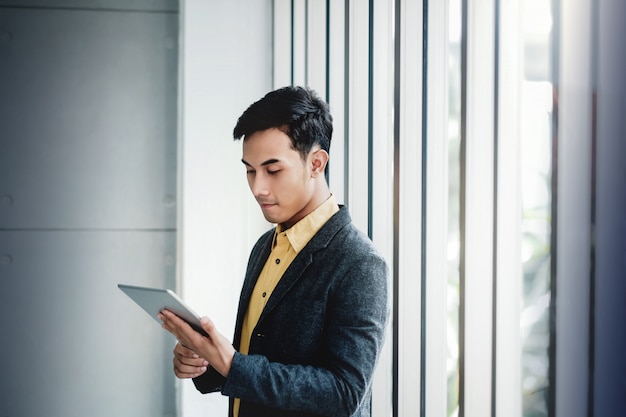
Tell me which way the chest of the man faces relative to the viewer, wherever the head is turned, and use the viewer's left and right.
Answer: facing the viewer and to the left of the viewer

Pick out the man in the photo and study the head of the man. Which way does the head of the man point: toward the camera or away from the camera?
toward the camera
